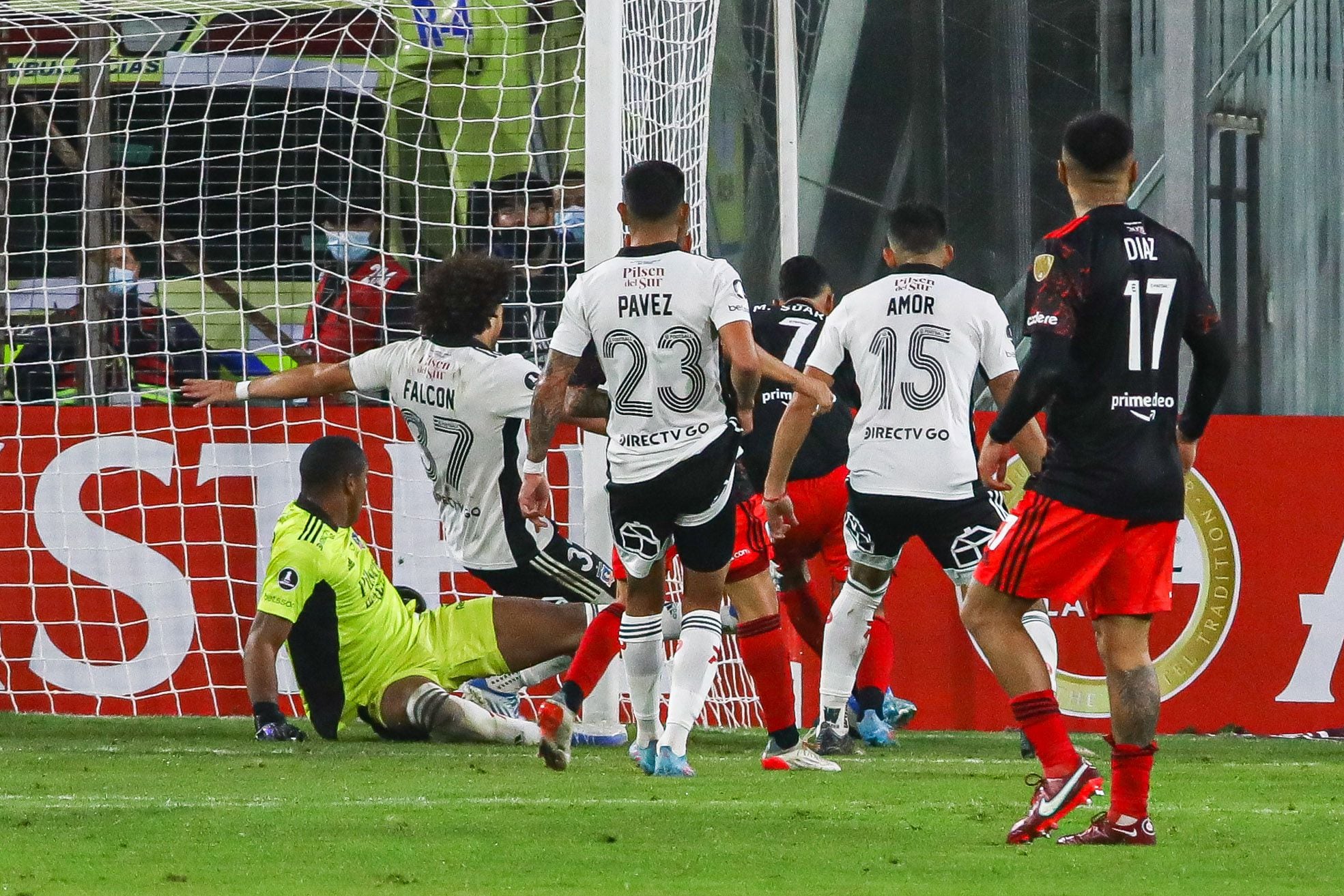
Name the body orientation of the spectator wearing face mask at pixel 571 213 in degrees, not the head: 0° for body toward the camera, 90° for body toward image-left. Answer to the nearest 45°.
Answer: approximately 0°

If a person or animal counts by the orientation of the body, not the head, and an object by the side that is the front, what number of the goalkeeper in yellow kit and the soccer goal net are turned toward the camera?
1

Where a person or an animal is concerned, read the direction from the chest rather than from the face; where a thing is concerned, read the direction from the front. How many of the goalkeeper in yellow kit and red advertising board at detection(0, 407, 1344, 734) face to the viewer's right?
1

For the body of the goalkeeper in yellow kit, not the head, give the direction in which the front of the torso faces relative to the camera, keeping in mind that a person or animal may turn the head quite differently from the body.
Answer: to the viewer's right

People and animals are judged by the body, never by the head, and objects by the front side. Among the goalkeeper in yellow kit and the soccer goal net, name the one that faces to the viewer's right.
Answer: the goalkeeper in yellow kit

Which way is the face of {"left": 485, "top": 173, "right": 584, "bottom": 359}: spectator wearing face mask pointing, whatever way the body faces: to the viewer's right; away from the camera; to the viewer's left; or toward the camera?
toward the camera

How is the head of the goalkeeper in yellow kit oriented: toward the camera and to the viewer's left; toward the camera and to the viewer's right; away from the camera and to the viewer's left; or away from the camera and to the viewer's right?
away from the camera and to the viewer's right

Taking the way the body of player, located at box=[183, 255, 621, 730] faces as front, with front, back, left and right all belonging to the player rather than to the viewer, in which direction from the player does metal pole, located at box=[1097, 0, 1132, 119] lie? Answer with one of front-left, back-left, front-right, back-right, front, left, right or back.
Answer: front

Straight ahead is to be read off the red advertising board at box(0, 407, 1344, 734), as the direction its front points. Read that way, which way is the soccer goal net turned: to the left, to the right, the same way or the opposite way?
the same way

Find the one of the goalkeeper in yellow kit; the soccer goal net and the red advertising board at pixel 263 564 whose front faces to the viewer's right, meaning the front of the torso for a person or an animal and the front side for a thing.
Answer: the goalkeeper in yellow kit

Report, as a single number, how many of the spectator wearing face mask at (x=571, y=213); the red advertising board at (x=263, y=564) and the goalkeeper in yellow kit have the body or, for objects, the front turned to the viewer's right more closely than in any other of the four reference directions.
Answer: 1

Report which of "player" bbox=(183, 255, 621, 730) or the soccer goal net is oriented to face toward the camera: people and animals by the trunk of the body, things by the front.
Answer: the soccer goal net

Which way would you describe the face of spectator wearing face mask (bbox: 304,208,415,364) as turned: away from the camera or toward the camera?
toward the camera

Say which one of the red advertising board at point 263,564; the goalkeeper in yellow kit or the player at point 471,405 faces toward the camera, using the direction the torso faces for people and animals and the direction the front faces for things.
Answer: the red advertising board

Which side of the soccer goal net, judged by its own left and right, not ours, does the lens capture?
front

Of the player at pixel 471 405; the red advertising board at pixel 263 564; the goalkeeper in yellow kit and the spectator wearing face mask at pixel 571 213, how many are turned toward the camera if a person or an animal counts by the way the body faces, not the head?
2

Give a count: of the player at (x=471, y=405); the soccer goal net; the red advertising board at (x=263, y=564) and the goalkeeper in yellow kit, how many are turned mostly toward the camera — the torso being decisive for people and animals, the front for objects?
2
